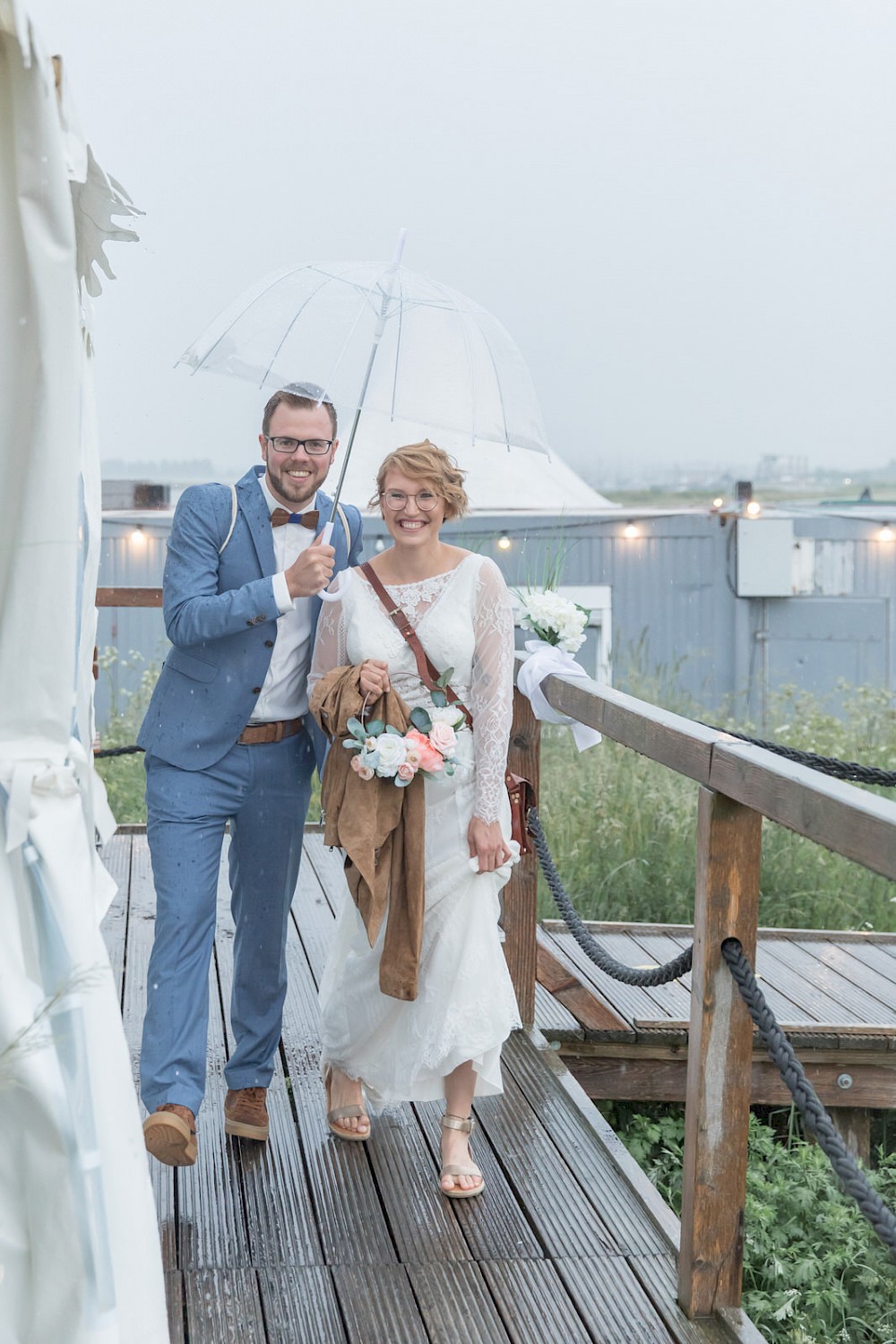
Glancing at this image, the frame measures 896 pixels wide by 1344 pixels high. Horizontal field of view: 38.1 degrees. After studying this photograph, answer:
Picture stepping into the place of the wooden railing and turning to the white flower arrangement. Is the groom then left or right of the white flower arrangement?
left

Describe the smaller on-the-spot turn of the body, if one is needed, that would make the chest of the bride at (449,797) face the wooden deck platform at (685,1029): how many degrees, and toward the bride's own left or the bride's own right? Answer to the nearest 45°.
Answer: approximately 135° to the bride's own left

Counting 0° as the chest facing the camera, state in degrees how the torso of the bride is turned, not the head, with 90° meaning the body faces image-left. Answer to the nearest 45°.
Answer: approximately 0°

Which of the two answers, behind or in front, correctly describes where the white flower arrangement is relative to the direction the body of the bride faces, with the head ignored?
behind

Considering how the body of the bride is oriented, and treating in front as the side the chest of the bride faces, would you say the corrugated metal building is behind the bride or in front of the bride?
behind

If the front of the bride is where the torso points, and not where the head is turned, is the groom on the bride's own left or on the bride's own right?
on the bride's own right
